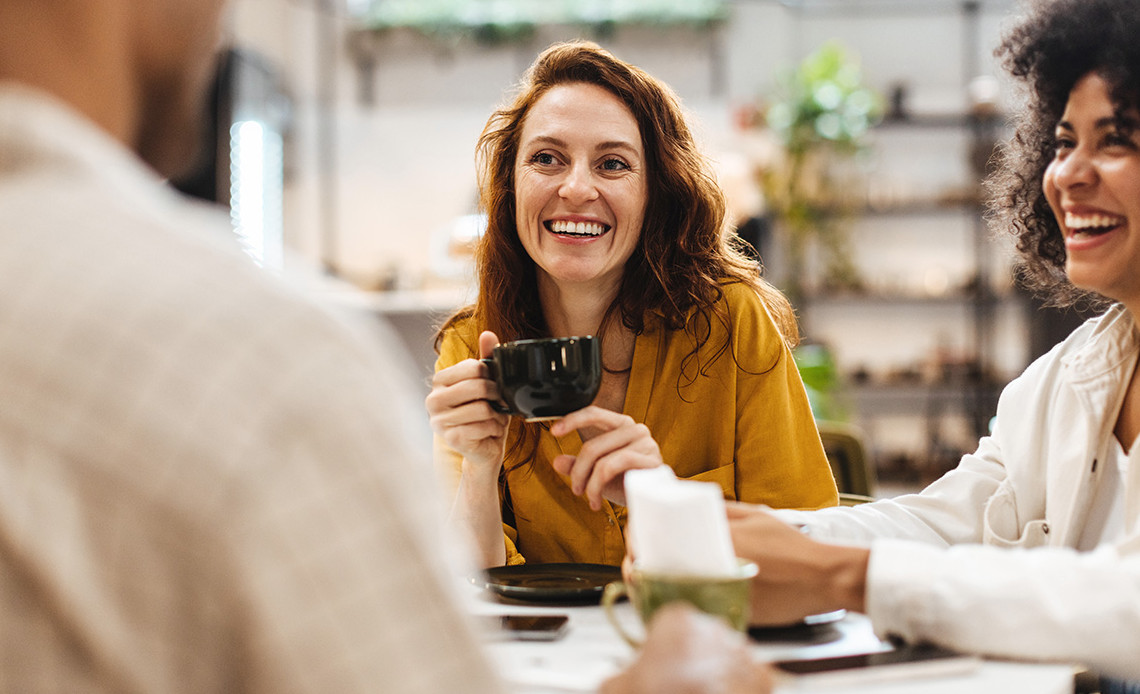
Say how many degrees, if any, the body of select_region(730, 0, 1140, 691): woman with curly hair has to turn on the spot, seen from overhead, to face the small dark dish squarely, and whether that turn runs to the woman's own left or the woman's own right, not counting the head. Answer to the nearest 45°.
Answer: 0° — they already face it

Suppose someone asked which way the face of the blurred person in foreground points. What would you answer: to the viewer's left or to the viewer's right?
to the viewer's right

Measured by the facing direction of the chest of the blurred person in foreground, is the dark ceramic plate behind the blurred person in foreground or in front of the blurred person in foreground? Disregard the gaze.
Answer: in front

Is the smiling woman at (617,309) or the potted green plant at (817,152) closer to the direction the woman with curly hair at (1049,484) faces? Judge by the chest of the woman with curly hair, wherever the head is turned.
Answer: the smiling woman

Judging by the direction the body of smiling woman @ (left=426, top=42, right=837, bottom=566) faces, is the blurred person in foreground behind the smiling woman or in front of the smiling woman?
in front

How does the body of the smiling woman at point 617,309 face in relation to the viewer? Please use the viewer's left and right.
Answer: facing the viewer

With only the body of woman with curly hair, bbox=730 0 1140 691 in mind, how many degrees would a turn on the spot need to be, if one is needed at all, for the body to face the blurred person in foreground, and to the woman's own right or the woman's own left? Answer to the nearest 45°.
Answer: approximately 45° to the woman's own left

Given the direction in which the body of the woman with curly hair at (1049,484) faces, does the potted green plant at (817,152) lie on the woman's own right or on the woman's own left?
on the woman's own right

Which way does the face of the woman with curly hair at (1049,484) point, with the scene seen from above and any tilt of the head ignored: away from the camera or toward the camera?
toward the camera

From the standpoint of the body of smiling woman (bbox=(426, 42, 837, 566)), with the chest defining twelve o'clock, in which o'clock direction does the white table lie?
The white table is roughly at 12 o'clock from the smiling woman.

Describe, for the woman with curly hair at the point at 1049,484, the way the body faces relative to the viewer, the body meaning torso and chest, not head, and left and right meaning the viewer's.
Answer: facing the viewer and to the left of the viewer

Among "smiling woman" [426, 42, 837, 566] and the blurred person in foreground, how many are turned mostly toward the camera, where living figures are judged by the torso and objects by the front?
1

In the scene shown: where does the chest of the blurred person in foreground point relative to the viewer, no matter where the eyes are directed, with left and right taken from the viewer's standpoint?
facing away from the viewer and to the right of the viewer
